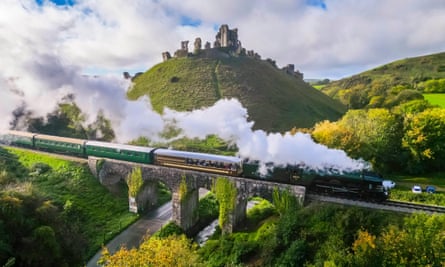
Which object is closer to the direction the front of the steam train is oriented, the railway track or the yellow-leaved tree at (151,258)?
the railway track

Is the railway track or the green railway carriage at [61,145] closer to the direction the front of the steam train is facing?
the railway track

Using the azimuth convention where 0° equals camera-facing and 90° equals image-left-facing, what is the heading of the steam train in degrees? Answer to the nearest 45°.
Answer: approximately 315°

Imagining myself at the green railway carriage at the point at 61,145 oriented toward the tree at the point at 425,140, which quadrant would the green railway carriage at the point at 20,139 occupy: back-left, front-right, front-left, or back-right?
back-left

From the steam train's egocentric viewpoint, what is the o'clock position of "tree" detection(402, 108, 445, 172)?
The tree is roughly at 10 o'clock from the steam train.

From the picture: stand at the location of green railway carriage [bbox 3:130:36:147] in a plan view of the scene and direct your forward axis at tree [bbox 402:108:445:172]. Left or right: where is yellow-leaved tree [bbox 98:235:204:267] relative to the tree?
right
